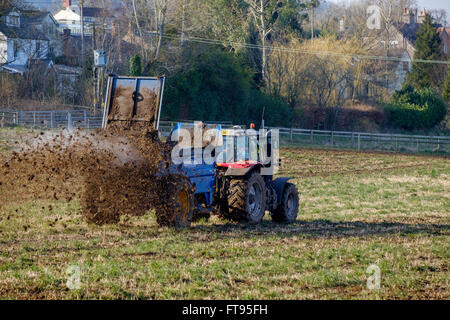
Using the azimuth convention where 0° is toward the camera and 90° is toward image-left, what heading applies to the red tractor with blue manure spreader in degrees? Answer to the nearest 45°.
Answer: approximately 225°

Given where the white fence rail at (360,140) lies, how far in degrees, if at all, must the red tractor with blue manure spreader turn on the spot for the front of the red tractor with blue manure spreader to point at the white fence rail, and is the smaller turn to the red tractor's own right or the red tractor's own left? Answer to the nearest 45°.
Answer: approximately 45° to the red tractor's own left

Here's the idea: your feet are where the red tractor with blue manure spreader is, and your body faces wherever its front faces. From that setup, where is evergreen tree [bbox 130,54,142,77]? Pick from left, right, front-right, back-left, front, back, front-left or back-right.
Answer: front-left
